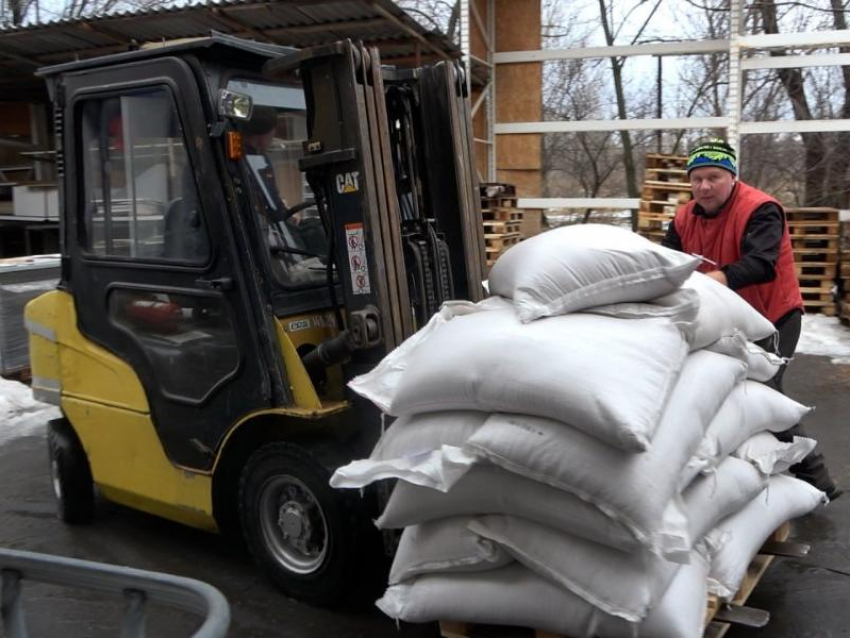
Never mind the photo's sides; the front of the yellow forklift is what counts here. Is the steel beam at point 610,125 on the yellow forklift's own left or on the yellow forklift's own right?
on the yellow forklift's own left

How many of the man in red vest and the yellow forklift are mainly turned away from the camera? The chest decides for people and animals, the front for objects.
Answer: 0

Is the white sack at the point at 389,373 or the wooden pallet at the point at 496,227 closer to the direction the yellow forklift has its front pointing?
the white sack

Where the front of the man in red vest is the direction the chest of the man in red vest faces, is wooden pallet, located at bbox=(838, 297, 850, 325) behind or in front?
behind

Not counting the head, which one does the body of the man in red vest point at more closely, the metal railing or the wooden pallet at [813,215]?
the metal railing

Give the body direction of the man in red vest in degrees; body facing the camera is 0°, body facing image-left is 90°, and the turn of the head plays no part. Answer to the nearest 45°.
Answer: approximately 45°

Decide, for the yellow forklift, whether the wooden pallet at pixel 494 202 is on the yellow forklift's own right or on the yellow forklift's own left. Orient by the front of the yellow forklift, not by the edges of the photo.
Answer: on the yellow forklift's own left

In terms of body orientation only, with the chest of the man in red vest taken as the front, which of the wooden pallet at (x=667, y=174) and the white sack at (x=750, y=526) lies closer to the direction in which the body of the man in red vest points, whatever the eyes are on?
the white sack

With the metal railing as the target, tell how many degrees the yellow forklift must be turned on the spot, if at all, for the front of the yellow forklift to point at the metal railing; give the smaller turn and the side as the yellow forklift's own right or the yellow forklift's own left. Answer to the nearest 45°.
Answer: approximately 45° to the yellow forklift's own right

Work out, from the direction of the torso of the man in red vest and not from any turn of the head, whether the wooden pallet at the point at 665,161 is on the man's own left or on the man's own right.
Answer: on the man's own right

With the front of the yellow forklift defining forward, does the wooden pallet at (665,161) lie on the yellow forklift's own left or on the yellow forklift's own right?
on the yellow forklift's own left
